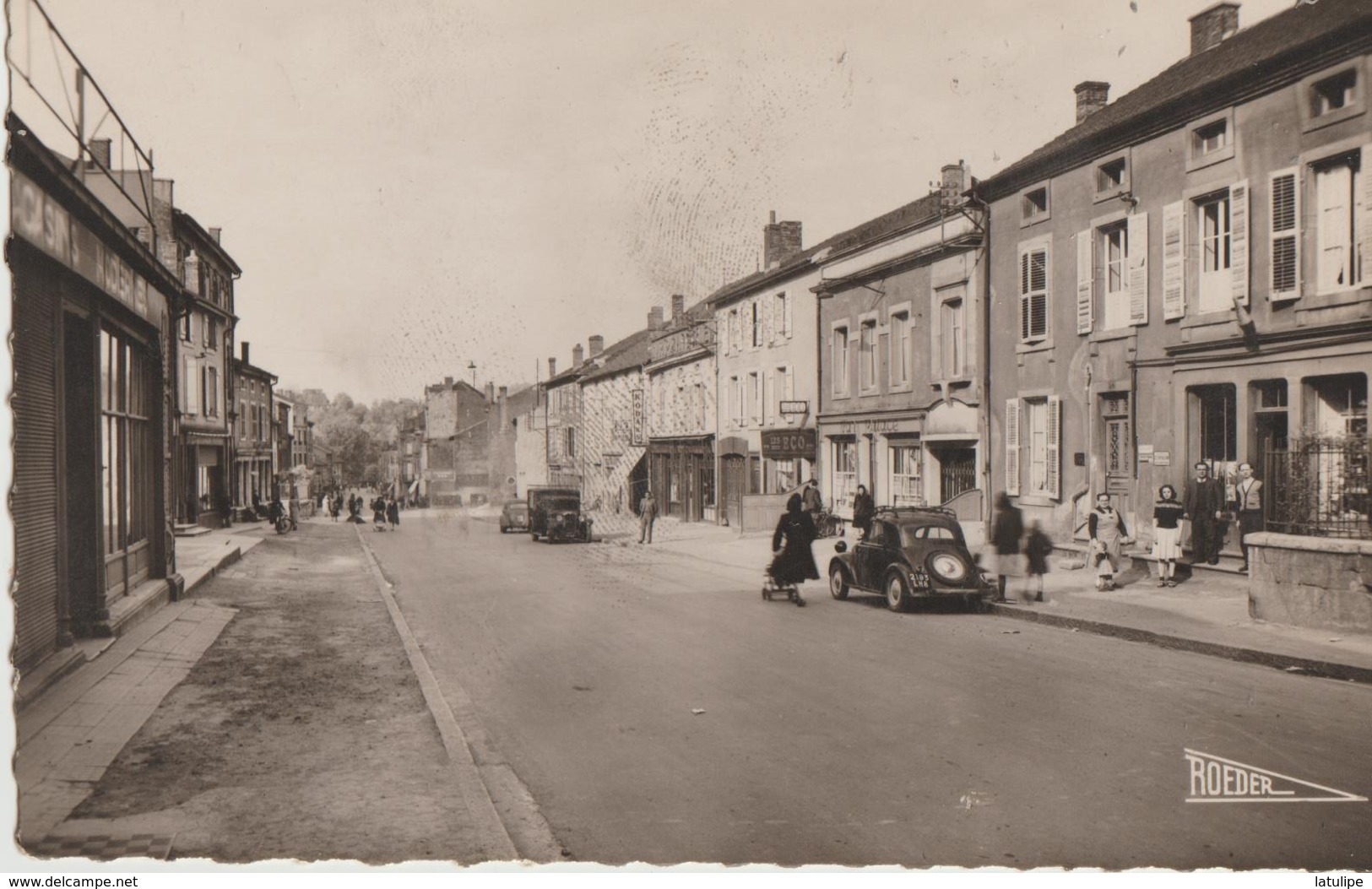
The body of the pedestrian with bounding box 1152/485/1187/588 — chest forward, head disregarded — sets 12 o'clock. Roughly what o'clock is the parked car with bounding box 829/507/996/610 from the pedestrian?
The parked car is roughly at 2 o'clock from the pedestrian.

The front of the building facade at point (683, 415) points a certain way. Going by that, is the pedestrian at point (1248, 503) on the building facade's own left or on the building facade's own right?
on the building facade's own left

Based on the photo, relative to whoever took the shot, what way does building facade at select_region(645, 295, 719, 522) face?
facing the viewer and to the left of the viewer

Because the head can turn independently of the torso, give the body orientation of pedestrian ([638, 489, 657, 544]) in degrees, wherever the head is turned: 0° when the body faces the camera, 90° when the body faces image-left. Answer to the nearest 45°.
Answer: approximately 0°

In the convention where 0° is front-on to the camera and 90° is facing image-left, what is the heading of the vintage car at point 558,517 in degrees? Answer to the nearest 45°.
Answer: approximately 315°

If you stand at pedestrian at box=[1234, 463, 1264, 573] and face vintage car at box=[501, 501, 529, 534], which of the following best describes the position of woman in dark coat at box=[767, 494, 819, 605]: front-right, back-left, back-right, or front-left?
front-left

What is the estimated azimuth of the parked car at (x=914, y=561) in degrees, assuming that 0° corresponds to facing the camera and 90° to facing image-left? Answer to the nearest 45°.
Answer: approximately 135°

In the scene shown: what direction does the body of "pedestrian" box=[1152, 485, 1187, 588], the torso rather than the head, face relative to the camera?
toward the camera

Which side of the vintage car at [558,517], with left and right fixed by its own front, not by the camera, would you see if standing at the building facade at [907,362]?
front

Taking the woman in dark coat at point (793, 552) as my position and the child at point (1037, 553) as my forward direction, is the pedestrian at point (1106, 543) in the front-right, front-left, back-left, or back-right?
front-left

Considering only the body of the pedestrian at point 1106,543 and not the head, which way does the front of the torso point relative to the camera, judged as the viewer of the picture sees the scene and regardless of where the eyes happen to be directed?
toward the camera

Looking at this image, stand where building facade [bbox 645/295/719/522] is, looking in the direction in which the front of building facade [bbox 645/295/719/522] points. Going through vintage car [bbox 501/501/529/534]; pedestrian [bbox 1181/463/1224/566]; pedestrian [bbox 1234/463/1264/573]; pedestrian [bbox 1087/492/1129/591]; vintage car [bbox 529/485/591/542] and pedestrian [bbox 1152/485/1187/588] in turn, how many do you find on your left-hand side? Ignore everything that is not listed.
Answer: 4
